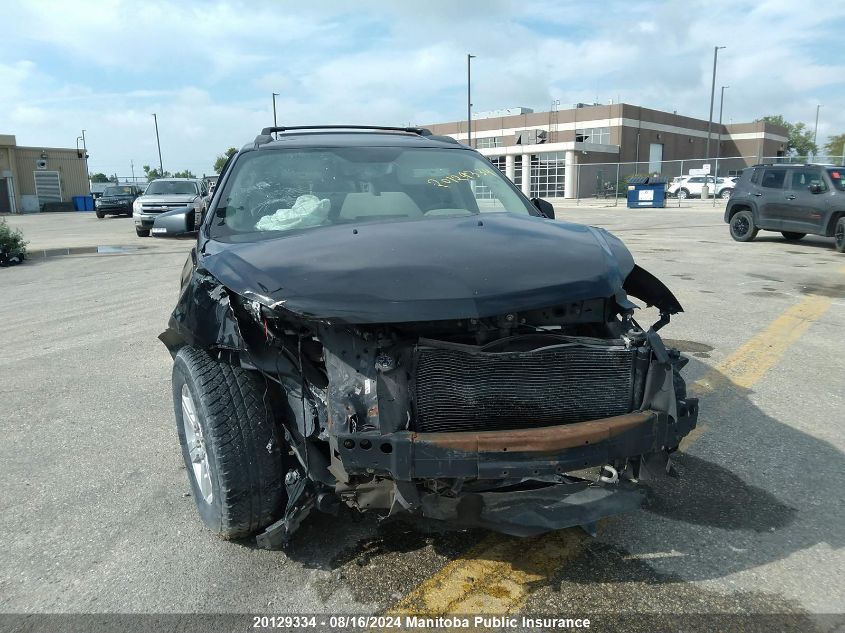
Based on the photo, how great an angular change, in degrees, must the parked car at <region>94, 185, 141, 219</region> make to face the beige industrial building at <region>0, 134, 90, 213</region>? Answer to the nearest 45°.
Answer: approximately 135° to its right

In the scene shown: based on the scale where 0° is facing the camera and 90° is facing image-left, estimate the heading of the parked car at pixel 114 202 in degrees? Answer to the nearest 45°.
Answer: approximately 45°

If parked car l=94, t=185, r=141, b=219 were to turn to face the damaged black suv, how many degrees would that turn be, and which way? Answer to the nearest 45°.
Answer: approximately 45° to its left

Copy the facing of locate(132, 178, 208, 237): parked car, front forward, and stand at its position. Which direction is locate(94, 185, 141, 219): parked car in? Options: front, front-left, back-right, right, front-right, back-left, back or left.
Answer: back

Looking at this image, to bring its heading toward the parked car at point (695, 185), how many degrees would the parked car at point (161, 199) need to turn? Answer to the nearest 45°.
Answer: approximately 90° to its left

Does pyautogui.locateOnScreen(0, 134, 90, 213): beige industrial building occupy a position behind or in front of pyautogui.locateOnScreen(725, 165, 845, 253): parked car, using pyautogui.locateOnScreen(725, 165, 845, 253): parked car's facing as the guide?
behind

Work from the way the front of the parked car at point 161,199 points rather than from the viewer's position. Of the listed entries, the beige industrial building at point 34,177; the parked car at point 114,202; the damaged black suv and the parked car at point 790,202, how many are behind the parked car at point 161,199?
2

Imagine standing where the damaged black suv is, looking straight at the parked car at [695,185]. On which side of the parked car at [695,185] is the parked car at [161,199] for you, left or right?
left

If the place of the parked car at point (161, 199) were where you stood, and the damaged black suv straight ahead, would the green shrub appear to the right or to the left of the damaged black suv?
right

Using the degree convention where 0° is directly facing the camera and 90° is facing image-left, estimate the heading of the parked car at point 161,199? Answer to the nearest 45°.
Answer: approximately 0°

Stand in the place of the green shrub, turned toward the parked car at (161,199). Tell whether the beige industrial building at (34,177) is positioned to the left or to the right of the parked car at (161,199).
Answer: left

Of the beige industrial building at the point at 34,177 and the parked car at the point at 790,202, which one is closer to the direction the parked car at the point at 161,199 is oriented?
the parked car
